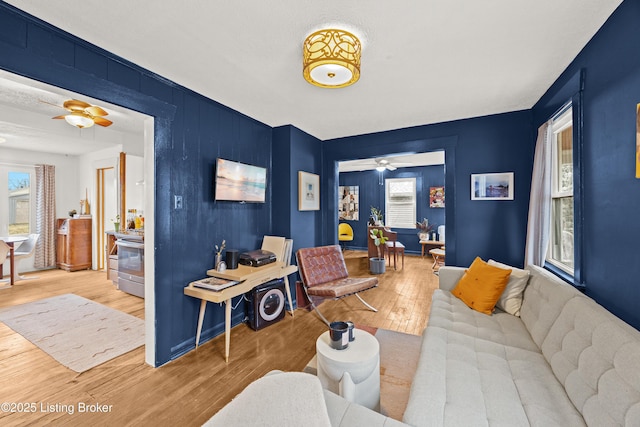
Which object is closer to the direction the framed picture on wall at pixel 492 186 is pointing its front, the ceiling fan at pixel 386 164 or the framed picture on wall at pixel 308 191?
the framed picture on wall

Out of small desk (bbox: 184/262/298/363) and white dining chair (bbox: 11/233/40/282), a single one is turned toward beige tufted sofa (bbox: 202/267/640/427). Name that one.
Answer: the small desk

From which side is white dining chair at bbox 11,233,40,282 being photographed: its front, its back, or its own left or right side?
left

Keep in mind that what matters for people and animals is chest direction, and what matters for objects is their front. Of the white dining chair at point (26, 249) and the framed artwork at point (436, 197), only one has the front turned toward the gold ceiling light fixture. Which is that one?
the framed artwork

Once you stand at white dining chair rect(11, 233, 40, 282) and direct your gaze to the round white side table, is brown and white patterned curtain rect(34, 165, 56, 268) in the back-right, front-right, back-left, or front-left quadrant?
back-left

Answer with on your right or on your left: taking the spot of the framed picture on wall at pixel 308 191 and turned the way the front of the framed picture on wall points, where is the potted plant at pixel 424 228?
on your left

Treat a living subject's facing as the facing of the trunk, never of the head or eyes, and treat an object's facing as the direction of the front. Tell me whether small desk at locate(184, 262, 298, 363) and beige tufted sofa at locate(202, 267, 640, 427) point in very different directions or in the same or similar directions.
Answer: very different directions

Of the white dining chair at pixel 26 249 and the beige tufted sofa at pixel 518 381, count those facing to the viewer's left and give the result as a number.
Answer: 2

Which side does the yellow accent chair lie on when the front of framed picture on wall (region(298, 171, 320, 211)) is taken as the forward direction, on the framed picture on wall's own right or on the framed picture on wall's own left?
on the framed picture on wall's own left

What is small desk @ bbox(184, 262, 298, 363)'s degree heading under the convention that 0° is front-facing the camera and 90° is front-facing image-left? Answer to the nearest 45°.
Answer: approximately 315°

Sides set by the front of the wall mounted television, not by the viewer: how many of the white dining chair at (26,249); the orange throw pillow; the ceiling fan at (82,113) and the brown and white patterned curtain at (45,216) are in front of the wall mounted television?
1

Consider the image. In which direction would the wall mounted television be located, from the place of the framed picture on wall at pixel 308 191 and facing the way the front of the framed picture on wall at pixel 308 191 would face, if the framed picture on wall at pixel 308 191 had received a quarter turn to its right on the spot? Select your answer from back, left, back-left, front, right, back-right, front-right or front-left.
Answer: front

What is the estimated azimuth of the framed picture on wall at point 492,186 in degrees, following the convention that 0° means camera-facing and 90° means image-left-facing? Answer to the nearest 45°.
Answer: approximately 0°

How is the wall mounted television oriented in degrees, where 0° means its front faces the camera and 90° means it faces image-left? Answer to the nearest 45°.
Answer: approximately 315°

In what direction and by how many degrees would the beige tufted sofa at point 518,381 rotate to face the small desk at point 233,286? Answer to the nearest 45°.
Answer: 0° — it already faces it
